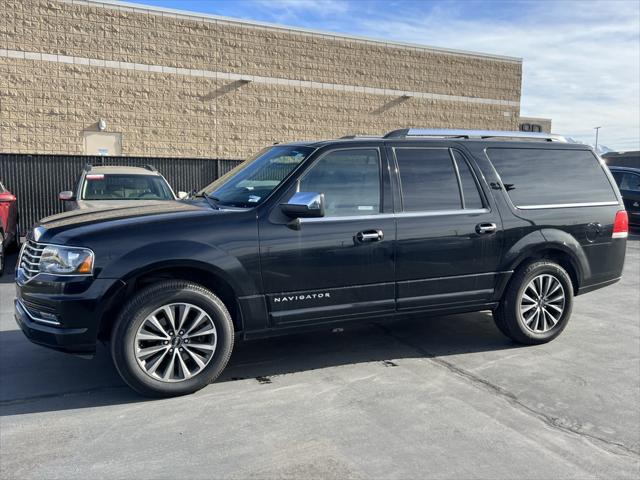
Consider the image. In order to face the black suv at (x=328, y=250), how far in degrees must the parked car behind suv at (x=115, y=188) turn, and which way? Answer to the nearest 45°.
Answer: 0° — it already faces it

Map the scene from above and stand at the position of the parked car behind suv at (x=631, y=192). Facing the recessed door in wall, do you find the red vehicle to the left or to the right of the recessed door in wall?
left

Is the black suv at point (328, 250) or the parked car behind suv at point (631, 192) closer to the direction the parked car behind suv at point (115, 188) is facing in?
the black suv

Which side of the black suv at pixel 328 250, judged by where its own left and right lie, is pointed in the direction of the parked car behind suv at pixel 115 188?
right

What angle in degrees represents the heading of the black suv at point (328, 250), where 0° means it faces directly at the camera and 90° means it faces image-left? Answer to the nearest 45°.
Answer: approximately 45°

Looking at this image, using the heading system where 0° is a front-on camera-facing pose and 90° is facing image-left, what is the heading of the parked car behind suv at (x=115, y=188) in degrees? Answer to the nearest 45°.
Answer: approximately 0°

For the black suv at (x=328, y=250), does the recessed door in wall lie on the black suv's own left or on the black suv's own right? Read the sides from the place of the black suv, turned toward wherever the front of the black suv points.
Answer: on the black suv's own right

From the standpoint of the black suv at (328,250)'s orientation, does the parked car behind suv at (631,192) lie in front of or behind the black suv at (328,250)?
behind

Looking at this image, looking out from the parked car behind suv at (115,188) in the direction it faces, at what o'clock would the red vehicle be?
The red vehicle is roughly at 3 o'clock from the parked car behind suv.

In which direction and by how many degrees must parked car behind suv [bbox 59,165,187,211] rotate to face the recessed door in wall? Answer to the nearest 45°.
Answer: approximately 180°

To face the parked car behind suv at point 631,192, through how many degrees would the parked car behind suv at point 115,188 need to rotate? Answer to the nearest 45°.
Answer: approximately 90° to its left
